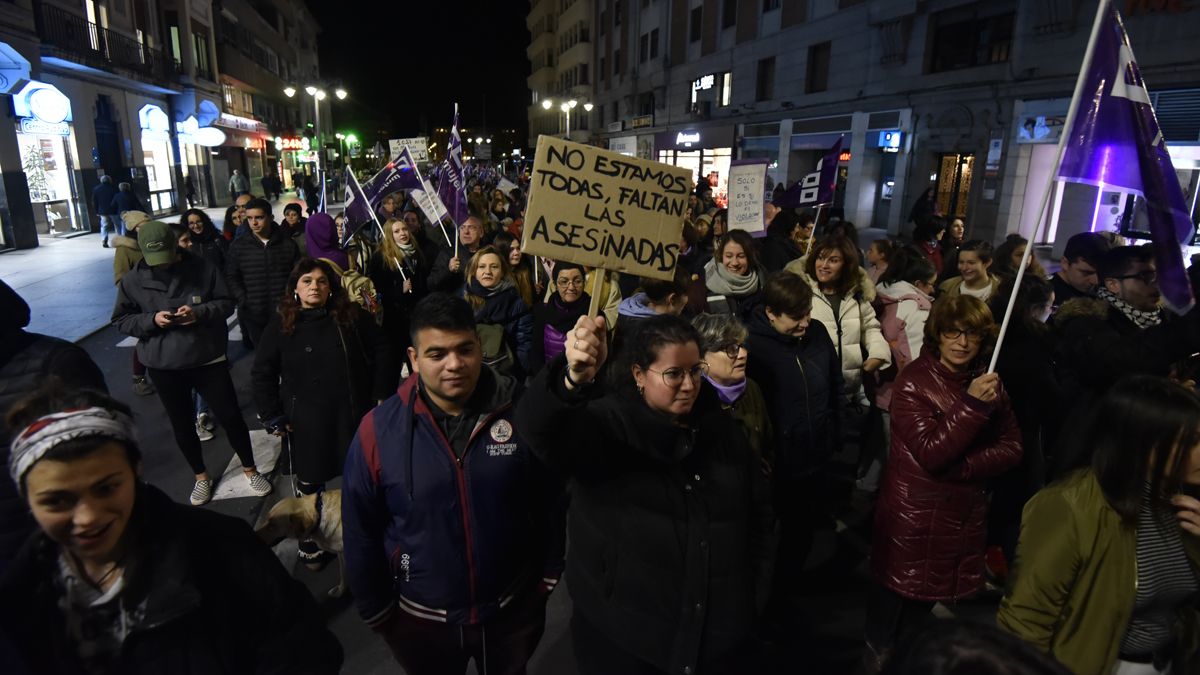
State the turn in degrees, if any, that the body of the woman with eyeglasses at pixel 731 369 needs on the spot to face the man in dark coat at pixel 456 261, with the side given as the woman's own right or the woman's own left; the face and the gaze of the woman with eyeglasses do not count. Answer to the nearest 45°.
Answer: approximately 180°

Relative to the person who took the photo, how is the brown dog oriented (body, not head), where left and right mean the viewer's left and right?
facing to the left of the viewer

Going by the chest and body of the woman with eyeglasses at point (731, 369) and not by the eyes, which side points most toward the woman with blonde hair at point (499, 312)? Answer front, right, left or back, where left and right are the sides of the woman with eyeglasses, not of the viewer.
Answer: back

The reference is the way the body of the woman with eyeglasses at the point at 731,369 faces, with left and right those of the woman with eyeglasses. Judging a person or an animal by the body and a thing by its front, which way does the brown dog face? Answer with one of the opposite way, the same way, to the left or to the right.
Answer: to the right

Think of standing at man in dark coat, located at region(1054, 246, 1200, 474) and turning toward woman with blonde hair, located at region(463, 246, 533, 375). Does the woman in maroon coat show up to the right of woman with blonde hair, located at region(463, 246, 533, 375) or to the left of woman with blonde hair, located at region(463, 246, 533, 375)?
left

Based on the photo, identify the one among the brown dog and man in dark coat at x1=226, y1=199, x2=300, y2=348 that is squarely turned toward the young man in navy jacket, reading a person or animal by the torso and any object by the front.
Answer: the man in dark coat

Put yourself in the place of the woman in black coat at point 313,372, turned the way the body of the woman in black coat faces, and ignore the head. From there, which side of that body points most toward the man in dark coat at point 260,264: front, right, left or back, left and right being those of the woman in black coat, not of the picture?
back

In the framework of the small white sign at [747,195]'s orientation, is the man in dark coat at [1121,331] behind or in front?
in front

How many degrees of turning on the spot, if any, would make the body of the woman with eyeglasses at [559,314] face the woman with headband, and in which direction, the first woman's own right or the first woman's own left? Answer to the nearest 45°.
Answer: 0° — they already face them

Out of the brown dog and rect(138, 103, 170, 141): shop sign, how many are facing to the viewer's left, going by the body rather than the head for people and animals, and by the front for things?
1

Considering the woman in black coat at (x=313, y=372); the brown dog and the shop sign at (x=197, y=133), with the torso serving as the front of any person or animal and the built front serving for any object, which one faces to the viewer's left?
the brown dog

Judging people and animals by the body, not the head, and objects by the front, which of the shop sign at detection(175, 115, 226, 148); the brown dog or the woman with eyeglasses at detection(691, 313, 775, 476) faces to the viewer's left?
the brown dog

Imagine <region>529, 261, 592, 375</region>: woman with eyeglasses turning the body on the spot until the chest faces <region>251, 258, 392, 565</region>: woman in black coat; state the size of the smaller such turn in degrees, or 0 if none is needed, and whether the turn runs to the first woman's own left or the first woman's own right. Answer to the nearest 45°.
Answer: approximately 45° to the first woman's own right
